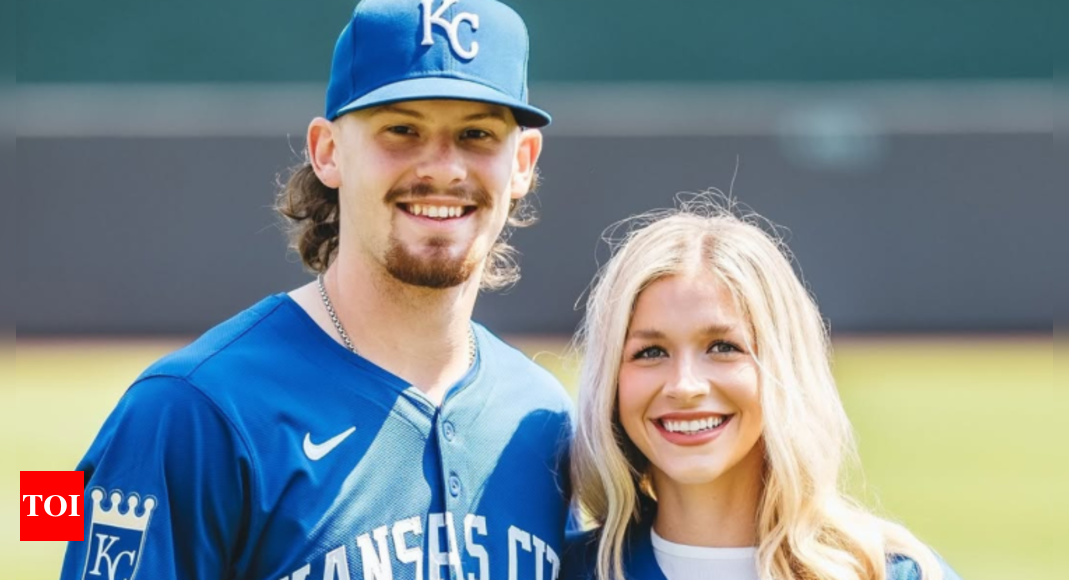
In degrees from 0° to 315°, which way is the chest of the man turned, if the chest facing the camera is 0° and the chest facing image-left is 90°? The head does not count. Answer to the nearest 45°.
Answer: approximately 315°

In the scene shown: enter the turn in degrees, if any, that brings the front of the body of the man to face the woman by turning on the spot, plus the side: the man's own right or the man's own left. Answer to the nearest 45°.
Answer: approximately 45° to the man's own left
